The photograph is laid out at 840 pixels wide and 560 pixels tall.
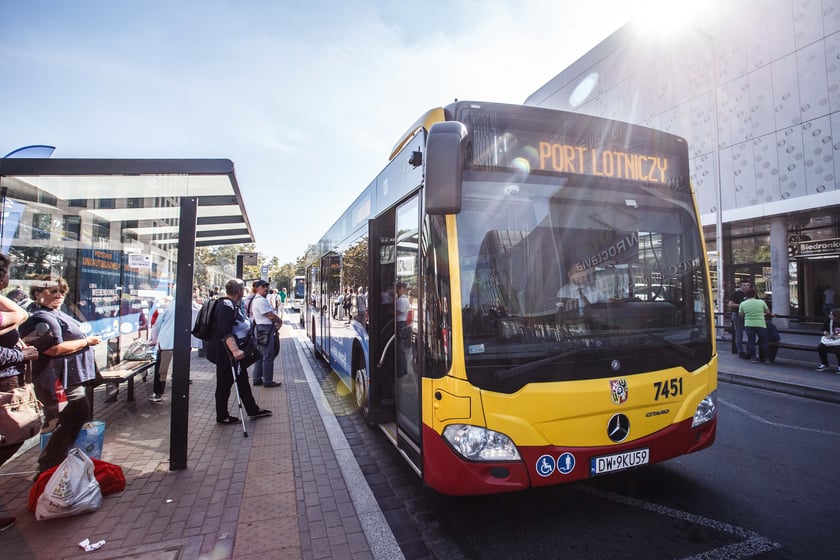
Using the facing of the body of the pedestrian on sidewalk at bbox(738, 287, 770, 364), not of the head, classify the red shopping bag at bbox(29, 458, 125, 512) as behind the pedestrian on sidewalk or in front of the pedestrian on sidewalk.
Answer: behind

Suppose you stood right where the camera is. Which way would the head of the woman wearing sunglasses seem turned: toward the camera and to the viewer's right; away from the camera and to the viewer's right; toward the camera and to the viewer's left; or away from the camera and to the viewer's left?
toward the camera and to the viewer's right

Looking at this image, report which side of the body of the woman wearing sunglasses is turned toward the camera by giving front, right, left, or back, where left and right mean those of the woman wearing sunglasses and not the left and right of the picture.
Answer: right

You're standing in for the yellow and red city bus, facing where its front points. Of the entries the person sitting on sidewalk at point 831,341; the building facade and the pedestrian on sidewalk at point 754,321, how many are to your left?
3

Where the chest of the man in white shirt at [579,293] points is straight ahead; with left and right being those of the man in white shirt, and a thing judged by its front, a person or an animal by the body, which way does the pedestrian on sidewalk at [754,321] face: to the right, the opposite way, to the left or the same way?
the opposite way

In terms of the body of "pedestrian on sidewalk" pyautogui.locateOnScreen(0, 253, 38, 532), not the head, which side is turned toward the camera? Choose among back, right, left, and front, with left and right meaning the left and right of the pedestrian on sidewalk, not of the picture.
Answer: right

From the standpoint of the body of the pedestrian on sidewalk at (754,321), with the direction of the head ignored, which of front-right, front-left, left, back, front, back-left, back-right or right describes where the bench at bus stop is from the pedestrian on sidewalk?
back-left

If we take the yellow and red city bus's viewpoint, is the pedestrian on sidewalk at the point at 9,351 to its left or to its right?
on its right

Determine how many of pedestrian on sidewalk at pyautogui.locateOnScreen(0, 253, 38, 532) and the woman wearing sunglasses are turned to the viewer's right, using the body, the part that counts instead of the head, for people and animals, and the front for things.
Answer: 2

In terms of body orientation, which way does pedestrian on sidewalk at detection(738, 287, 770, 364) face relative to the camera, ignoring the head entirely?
away from the camera

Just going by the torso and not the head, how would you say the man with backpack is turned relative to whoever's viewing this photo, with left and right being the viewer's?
facing to the right of the viewer

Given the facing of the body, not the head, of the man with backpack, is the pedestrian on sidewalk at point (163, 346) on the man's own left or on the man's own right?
on the man's own left
